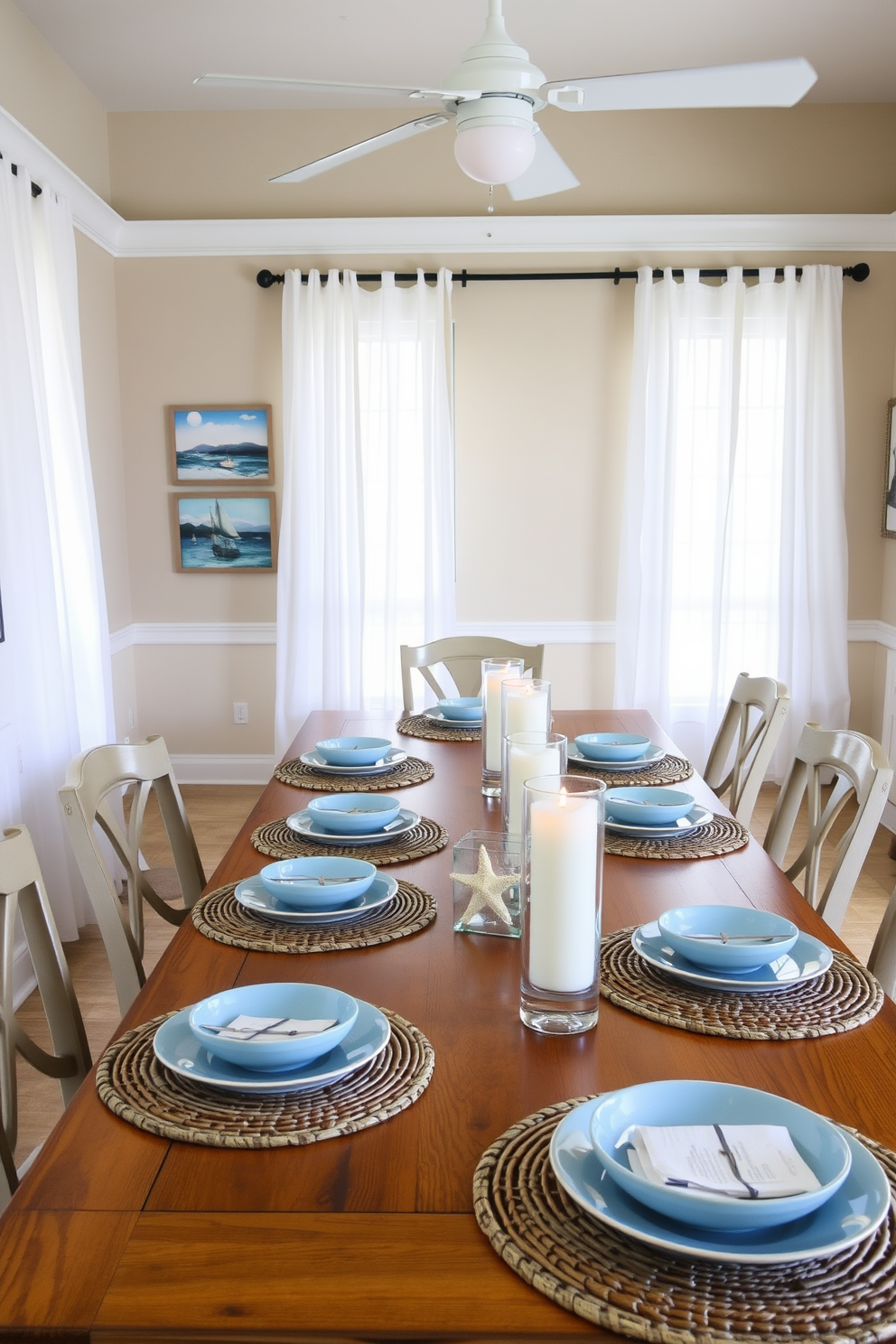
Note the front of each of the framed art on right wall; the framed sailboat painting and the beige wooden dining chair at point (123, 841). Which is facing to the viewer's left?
the framed art on right wall

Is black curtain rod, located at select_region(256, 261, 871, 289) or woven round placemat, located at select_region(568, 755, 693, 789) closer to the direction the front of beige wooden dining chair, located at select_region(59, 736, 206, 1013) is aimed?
the woven round placemat

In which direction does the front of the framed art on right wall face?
to the viewer's left

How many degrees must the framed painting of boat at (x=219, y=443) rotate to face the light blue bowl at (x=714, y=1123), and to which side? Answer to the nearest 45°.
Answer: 0° — it already faces it

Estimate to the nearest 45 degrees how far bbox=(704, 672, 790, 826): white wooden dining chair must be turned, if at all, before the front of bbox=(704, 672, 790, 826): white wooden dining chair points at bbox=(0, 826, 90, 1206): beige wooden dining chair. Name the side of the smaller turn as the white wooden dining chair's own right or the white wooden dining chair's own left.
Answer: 0° — it already faces it
